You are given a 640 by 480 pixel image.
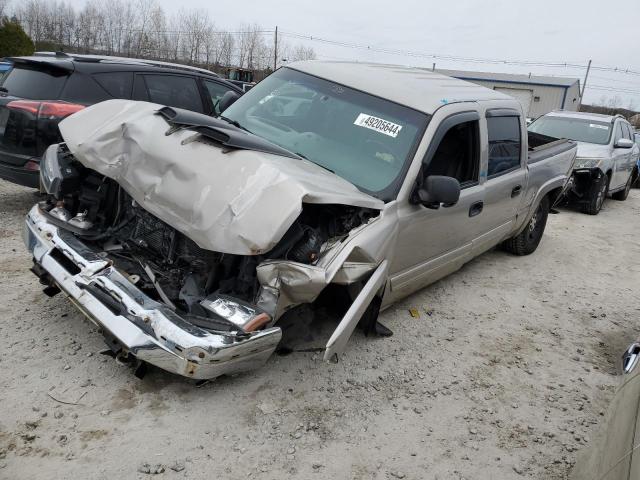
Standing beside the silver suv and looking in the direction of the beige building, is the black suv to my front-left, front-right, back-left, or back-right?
back-left

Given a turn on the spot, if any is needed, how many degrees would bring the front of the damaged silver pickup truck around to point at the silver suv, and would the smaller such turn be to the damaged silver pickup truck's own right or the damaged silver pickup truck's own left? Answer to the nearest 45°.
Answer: approximately 180°

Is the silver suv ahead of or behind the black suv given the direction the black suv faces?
ahead

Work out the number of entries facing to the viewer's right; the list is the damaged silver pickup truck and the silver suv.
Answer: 0

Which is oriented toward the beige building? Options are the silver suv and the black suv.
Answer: the black suv

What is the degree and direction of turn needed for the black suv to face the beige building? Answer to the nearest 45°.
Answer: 0° — it already faces it

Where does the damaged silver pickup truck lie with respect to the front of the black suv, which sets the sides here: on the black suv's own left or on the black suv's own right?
on the black suv's own right

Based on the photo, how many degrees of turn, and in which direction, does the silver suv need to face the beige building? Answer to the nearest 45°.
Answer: approximately 135° to its right

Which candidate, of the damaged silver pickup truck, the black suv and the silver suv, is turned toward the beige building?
the black suv

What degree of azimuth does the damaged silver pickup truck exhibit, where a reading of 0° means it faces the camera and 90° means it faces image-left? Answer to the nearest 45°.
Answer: approximately 45°

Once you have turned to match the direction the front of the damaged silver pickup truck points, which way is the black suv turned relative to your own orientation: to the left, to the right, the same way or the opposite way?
the opposite way

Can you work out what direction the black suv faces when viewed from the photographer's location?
facing away from the viewer and to the right of the viewer
